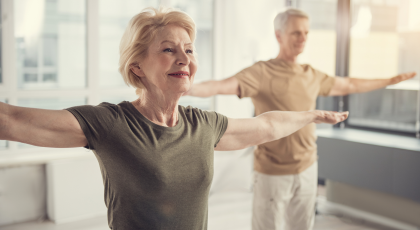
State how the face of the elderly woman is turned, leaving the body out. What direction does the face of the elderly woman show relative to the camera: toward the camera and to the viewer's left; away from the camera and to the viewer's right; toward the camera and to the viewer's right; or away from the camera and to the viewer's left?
toward the camera and to the viewer's right

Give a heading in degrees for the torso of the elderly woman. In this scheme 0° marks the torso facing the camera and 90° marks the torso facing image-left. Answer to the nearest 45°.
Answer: approximately 315°

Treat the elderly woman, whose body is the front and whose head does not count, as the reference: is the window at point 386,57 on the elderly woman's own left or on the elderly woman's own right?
on the elderly woman's own left

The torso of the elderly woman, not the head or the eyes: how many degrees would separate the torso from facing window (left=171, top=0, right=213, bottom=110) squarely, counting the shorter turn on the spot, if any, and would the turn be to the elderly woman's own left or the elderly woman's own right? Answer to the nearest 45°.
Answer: approximately 135° to the elderly woman's own left

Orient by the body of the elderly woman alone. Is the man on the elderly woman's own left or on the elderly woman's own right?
on the elderly woman's own left
